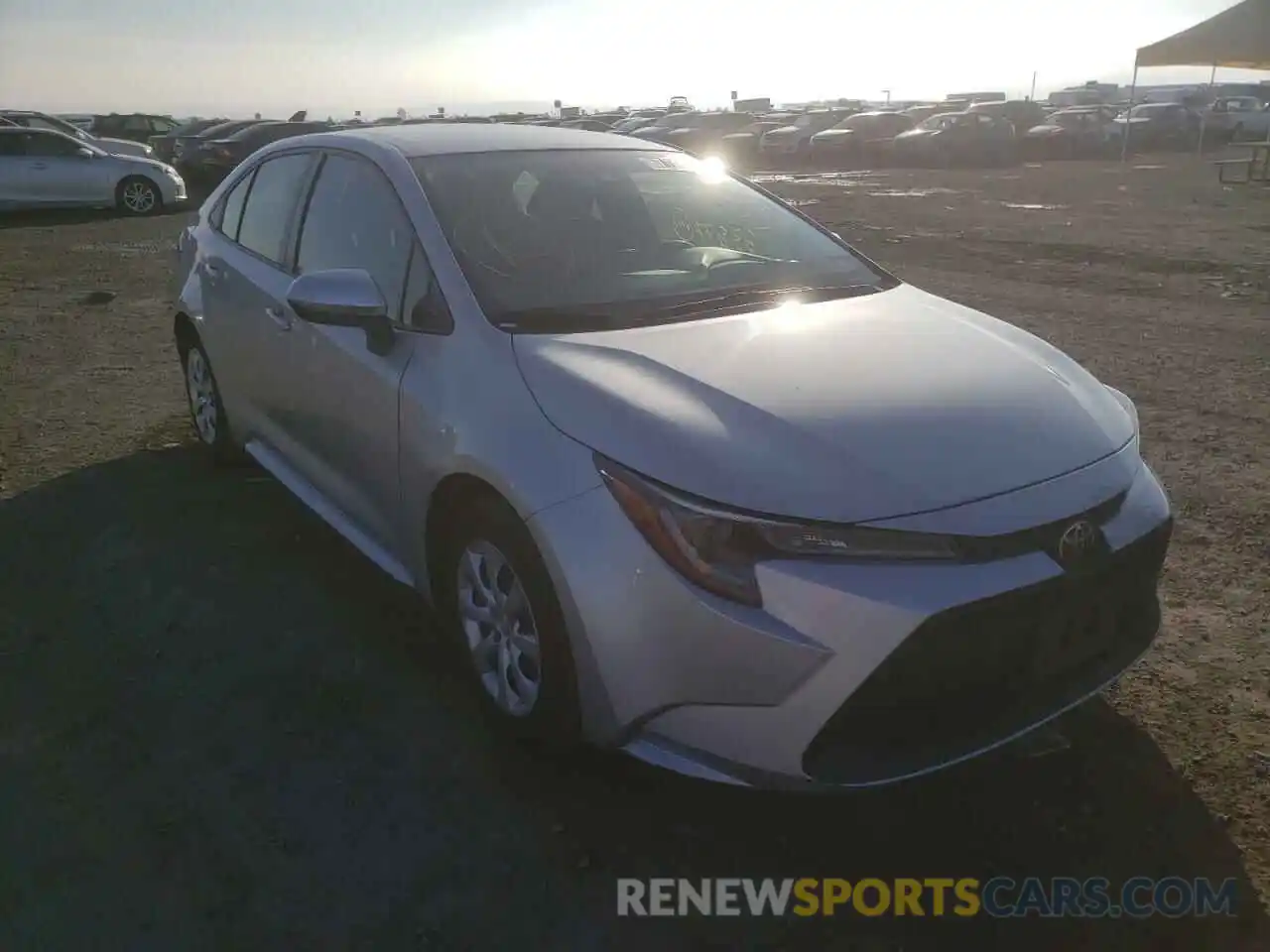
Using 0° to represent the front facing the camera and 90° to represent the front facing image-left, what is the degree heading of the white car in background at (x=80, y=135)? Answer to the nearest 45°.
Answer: approximately 270°

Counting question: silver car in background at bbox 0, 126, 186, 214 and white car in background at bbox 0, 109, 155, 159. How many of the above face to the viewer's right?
2

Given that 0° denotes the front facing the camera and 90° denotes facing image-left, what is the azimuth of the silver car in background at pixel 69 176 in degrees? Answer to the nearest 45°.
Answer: approximately 270°

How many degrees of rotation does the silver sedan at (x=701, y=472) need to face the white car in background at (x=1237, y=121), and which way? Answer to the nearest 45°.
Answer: approximately 90° to its left

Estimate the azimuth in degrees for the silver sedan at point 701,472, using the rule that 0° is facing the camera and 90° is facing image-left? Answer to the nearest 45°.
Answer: approximately 315°

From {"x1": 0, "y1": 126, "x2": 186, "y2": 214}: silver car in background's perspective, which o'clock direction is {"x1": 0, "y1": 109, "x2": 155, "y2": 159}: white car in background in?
{"x1": 0, "y1": 109, "x2": 155, "y2": 159}: white car in background is roughly at 9 o'clock from {"x1": 0, "y1": 126, "x2": 186, "y2": 214}: silver car in background.

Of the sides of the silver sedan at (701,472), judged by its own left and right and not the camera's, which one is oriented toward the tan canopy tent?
left

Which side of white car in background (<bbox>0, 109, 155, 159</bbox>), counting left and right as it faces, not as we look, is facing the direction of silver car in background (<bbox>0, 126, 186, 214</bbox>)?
right

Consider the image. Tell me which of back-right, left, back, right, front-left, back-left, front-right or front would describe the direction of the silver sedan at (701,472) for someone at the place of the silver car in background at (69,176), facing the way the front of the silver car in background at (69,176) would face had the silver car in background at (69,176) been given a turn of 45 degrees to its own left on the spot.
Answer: back-right
